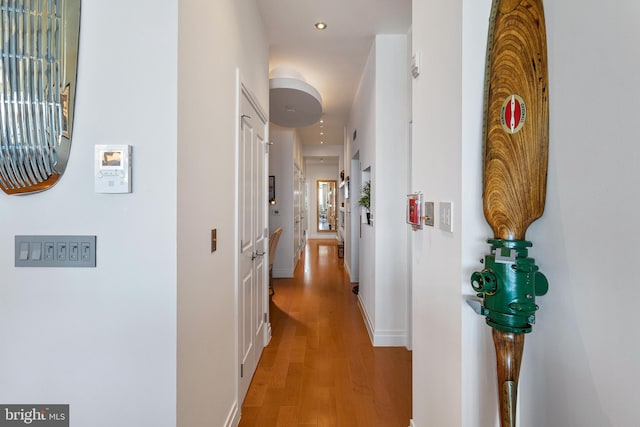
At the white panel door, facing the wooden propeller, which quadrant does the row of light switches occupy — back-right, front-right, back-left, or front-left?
front-right

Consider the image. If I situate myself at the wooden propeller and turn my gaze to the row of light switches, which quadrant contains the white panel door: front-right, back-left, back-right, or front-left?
front-right

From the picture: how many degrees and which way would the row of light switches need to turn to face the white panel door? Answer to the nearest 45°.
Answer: approximately 135° to its left
